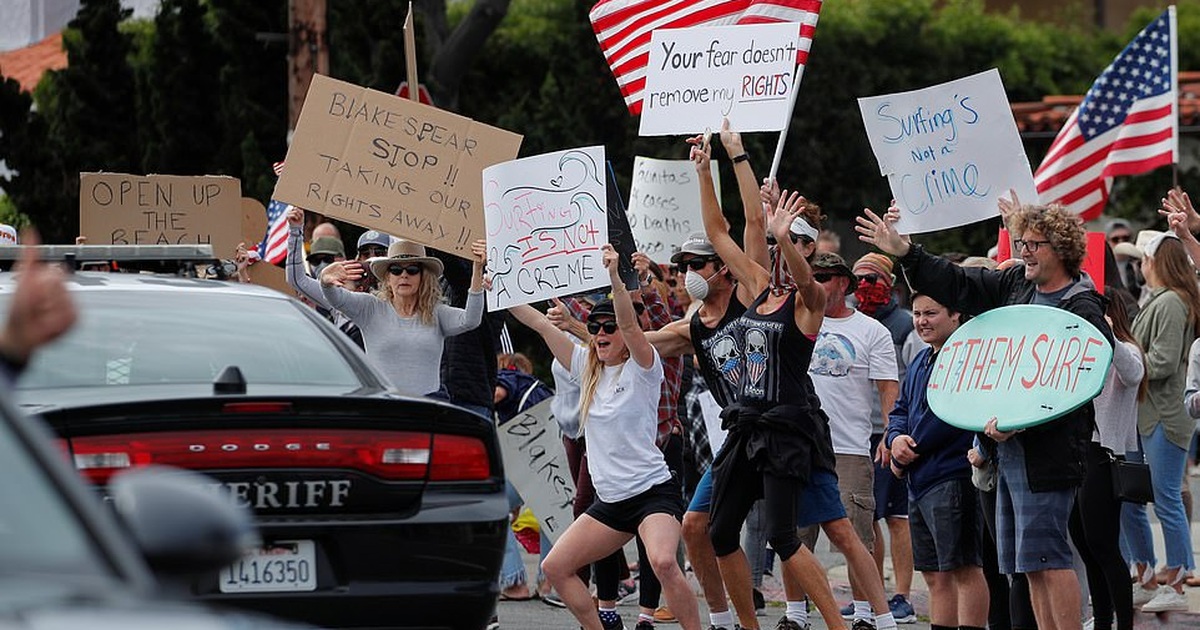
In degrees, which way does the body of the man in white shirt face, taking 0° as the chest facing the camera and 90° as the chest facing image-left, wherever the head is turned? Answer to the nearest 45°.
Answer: approximately 45°

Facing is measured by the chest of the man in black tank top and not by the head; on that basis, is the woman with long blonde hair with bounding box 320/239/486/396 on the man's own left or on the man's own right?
on the man's own right

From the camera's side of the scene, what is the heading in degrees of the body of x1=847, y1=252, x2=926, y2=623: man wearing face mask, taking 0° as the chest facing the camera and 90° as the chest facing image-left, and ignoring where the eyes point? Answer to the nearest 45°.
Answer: approximately 45°

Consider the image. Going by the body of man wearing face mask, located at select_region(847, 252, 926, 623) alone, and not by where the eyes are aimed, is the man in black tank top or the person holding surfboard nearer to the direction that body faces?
the man in black tank top

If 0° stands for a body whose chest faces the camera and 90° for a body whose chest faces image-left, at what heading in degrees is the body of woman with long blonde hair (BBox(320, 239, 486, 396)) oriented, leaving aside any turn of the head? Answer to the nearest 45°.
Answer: approximately 0°

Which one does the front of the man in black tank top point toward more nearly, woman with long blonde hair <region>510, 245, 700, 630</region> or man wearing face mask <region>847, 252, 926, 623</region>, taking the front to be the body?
the woman with long blonde hair
